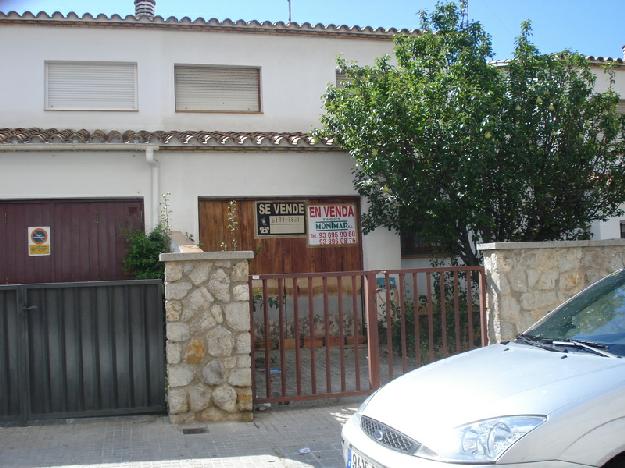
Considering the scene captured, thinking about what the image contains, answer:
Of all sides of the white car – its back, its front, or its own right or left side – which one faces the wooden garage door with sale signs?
right

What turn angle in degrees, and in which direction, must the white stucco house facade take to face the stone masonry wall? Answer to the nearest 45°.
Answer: approximately 45° to its left

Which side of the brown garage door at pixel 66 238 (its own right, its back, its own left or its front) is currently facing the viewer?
front

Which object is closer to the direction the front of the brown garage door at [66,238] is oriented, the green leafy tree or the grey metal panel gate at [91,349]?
the grey metal panel gate

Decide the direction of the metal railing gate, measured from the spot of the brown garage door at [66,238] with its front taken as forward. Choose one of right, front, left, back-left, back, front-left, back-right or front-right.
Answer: front-left

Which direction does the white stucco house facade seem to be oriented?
toward the camera

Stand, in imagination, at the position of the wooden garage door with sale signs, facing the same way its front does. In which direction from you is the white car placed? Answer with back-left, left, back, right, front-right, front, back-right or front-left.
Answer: front

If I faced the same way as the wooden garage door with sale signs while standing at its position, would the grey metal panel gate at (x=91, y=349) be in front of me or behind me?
in front

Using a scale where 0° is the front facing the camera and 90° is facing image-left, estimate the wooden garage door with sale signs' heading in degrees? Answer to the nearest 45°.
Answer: approximately 0°

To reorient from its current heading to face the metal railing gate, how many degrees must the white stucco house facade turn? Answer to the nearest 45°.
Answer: approximately 45° to its left

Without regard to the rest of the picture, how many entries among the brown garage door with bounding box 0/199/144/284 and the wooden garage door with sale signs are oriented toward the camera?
2

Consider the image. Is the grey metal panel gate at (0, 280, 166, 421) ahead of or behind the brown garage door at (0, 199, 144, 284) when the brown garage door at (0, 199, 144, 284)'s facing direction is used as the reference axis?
ahead
